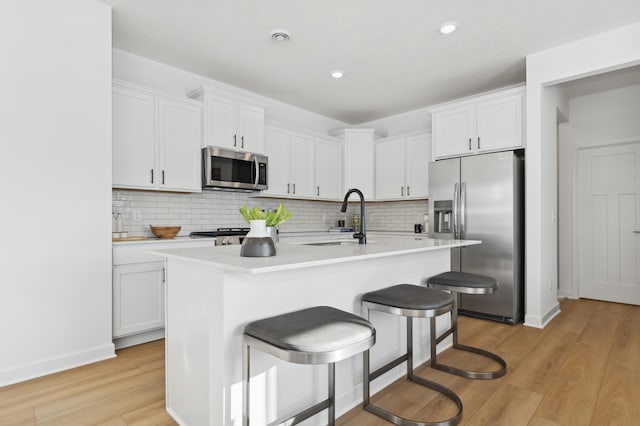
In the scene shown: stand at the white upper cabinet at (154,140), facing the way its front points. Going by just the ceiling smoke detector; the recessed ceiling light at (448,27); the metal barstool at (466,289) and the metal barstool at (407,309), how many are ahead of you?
4

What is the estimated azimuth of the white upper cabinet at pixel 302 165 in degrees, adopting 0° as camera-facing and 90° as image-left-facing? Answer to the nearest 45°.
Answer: approximately 315°

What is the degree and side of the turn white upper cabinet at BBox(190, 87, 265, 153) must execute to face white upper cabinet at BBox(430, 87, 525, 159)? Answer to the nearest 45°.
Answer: approximately 45° to its left

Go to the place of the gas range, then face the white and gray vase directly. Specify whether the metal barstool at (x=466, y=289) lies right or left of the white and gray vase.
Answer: left

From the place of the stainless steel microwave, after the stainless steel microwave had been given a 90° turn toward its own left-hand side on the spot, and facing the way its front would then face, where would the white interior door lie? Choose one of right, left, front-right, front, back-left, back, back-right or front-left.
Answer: front-right

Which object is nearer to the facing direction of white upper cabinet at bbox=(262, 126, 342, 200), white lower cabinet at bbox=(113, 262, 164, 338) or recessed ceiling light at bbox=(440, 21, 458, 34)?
the recessed ceiling light

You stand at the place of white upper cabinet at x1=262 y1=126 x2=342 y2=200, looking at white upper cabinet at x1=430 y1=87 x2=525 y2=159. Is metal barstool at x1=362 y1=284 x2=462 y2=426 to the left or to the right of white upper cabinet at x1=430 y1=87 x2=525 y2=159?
right

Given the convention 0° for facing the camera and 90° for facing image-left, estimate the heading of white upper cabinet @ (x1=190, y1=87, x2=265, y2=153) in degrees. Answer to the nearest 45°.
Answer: approximately 315°
